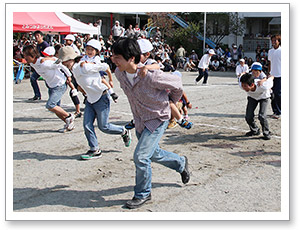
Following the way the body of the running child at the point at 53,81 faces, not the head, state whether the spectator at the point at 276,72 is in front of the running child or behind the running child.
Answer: behind

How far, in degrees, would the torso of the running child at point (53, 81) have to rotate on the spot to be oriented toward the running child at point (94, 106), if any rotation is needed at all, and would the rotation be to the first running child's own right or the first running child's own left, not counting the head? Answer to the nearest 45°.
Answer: approximately 90° to the first running child's own left

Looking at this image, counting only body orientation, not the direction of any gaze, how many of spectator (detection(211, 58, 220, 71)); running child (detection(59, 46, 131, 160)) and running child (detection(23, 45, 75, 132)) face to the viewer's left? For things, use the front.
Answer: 2

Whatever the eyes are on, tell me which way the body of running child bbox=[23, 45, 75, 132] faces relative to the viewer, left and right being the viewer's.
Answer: facing to the left of the viewer

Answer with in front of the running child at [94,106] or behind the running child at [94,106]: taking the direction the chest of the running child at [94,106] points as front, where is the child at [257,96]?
behind

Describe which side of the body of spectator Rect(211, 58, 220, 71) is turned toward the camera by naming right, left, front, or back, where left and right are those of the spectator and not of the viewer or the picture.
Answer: front

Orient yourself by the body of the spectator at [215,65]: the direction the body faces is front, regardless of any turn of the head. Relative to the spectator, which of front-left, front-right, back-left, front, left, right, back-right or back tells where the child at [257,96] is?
front

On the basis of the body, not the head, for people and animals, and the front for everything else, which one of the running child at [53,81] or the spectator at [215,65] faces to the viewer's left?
the running child

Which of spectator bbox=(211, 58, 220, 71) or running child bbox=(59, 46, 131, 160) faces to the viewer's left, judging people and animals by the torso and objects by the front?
the running child

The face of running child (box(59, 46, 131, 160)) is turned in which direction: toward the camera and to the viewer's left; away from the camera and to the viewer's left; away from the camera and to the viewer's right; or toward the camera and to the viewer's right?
toward the camera and to the viewer's left
